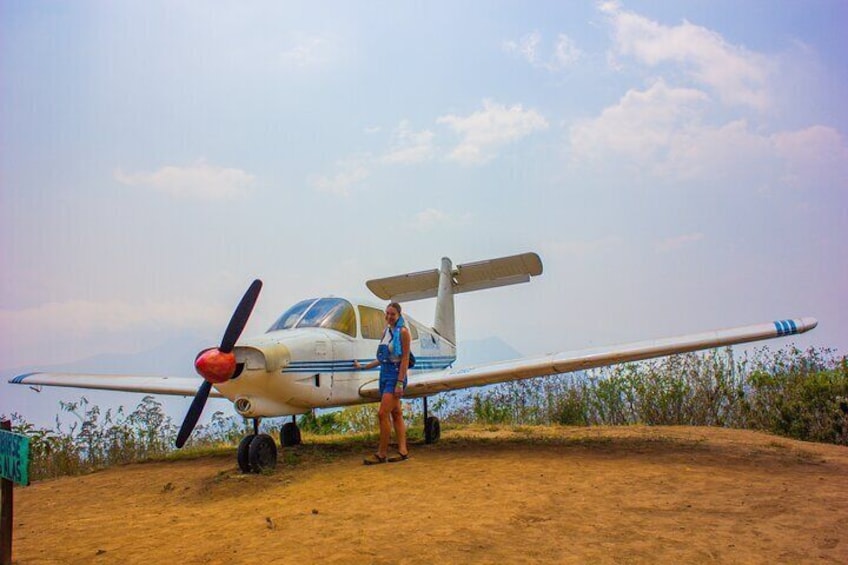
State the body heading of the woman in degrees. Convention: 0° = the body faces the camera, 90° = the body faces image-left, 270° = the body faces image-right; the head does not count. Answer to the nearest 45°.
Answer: approximately 45°

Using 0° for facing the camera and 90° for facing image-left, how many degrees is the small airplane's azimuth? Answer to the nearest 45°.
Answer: approximately 45°

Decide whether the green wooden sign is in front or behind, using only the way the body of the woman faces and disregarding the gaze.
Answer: in front

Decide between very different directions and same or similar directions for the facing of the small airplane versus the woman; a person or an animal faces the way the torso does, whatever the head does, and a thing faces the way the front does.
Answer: same or similar directions

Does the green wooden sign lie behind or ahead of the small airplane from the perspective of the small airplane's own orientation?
ahead
